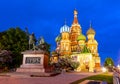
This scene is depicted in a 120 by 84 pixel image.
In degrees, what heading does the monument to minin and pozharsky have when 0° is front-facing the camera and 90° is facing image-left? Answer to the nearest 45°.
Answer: approximately 0°

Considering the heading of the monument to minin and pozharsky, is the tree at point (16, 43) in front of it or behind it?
behind
